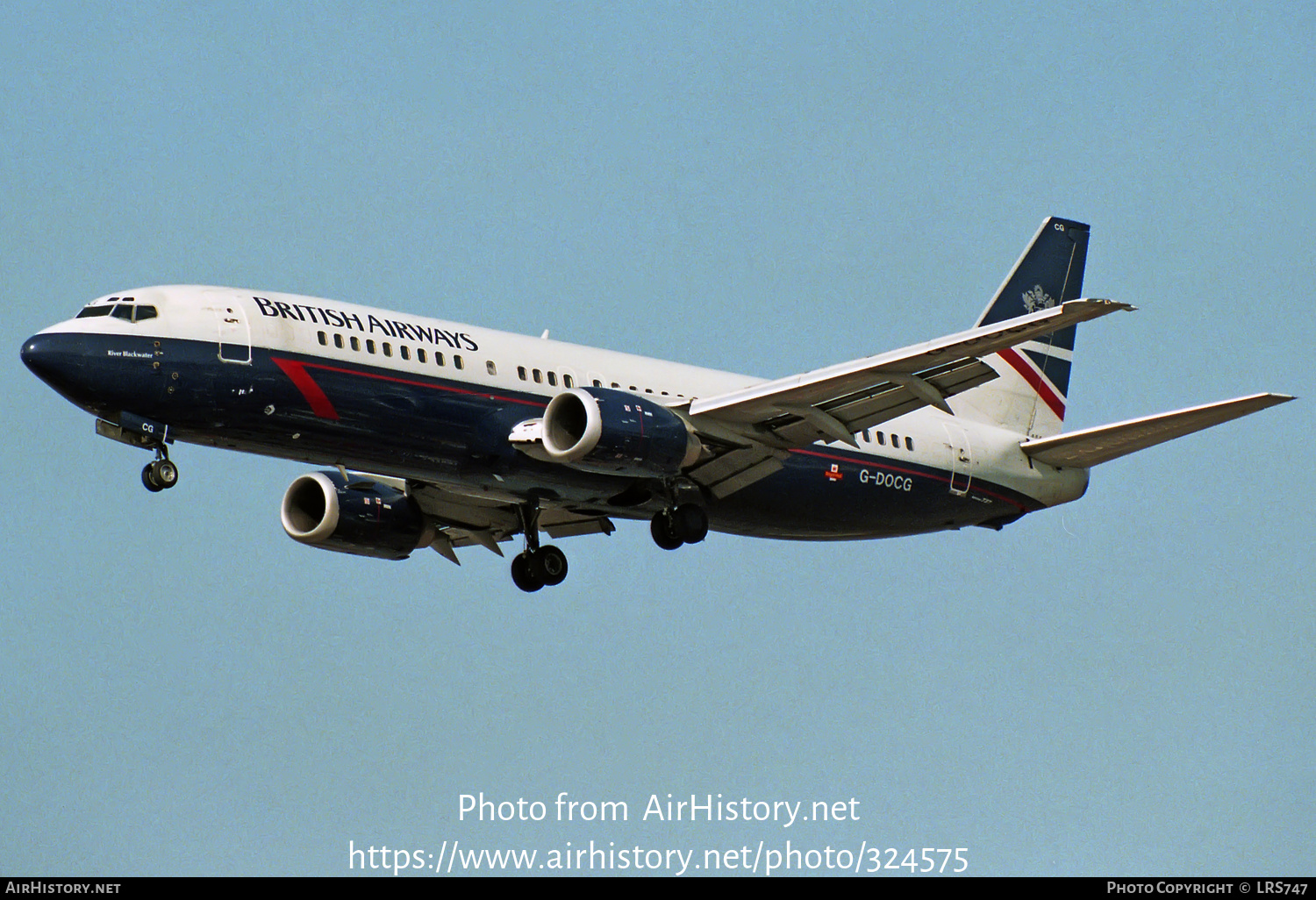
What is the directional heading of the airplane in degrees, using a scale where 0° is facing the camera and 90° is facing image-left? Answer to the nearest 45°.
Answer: approximately 45°
